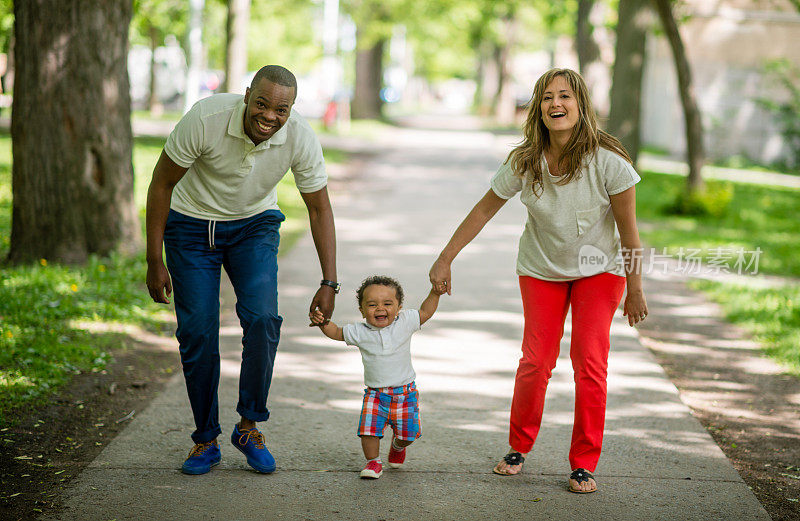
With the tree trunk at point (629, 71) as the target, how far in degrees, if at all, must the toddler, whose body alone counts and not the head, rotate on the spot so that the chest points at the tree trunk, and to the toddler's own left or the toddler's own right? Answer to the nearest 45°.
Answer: approximately 180°

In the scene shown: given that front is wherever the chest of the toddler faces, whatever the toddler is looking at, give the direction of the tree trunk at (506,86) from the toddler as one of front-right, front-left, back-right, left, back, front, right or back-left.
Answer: back

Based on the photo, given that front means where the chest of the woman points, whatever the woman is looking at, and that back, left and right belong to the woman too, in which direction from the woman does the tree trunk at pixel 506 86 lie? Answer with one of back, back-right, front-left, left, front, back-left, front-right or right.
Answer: back

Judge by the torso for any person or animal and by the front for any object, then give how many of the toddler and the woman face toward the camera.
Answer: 2

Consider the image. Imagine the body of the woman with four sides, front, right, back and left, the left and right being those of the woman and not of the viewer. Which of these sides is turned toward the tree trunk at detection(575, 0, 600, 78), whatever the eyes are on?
back

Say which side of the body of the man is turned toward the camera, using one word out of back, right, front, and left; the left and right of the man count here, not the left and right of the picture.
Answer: front

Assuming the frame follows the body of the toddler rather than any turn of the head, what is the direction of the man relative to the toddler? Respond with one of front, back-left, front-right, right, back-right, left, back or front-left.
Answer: right

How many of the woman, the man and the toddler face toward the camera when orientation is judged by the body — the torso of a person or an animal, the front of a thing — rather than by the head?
3

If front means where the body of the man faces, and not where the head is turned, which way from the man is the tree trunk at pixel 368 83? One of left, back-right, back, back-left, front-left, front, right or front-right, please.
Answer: back

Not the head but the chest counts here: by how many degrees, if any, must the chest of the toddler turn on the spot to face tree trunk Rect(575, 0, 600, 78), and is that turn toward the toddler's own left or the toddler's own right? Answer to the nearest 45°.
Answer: approximately 180°
